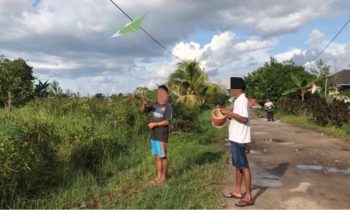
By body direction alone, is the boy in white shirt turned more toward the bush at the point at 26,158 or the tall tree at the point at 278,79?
the bush

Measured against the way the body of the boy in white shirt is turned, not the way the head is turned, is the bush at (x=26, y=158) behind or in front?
in front

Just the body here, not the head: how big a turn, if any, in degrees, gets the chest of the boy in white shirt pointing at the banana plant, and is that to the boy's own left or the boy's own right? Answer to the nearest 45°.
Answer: approximately 90° to the boy's own right

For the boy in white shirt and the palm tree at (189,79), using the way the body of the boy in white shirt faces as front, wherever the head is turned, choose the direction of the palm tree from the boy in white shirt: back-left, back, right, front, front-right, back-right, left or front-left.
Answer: right

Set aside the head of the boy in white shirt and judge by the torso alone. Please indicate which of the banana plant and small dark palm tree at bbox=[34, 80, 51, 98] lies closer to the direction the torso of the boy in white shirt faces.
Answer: the small dark palm tree

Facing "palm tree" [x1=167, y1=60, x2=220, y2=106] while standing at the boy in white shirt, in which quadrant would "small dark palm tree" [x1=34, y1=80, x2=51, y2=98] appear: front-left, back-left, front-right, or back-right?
front-left

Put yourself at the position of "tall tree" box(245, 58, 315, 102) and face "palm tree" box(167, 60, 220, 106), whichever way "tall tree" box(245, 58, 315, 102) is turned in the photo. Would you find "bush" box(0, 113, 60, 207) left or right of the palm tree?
left

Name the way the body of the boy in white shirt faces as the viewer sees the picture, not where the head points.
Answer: to the viewer's left

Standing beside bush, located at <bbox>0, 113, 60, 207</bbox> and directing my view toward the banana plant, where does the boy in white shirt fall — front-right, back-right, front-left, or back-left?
front-right

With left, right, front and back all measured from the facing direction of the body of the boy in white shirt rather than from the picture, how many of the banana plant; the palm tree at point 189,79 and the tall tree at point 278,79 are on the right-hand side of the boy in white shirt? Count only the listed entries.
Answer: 3

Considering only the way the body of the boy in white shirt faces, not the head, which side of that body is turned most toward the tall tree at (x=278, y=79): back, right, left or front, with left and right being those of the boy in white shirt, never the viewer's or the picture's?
right

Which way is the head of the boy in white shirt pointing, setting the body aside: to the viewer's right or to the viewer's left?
to the viewer's left

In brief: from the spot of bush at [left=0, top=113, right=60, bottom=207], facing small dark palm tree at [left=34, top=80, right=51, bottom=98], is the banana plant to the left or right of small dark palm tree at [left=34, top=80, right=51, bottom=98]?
right
